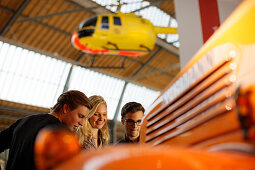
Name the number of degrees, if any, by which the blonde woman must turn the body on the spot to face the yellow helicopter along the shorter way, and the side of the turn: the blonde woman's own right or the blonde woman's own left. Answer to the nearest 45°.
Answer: approximately 135° to the blonde woman's own left

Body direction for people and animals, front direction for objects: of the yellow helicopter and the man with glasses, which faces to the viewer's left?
the yellow helicopter

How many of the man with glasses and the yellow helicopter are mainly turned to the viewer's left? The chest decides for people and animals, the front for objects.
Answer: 1

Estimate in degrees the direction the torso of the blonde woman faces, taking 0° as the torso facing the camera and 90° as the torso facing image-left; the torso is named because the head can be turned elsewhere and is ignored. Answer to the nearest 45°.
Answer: approximately 315°

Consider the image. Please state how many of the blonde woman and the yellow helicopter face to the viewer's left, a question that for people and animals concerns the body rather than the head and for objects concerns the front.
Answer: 1

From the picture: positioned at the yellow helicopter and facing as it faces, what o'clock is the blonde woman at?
The blonde woman is roughly at 9 o'clock from the yellow helicopter.

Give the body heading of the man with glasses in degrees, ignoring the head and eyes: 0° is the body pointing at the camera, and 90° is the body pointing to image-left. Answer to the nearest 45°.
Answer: approximately 315°

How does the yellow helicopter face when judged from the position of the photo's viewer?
facing to the left of the viewer
